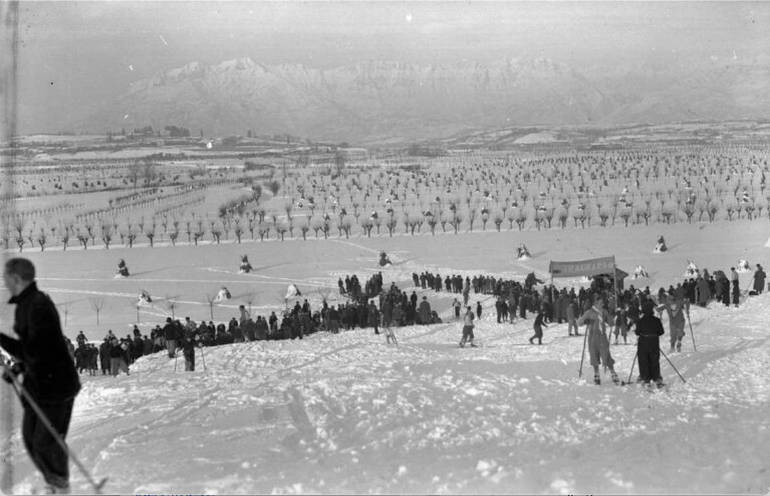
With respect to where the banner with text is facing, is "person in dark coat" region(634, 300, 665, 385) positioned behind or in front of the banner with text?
in front

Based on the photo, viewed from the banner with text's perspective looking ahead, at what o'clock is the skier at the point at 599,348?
The skier is roughly at 12 o'clock from the banner with text.

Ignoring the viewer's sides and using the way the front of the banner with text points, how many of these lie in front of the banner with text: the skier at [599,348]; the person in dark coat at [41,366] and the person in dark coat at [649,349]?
3

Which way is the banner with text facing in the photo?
toward the camera

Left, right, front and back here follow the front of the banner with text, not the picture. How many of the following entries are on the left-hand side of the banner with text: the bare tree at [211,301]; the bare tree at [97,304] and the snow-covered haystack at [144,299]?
0

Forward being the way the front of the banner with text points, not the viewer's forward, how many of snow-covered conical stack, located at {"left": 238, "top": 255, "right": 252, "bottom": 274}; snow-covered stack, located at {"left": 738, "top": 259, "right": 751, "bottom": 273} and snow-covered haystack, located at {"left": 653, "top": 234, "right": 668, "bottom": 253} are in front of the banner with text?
0

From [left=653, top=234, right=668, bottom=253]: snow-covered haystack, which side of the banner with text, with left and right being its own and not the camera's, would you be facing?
back

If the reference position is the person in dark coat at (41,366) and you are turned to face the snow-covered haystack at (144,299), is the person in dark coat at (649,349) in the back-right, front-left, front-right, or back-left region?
front-right

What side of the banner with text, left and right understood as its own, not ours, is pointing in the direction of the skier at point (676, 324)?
front

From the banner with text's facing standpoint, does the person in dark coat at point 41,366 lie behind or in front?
in front
